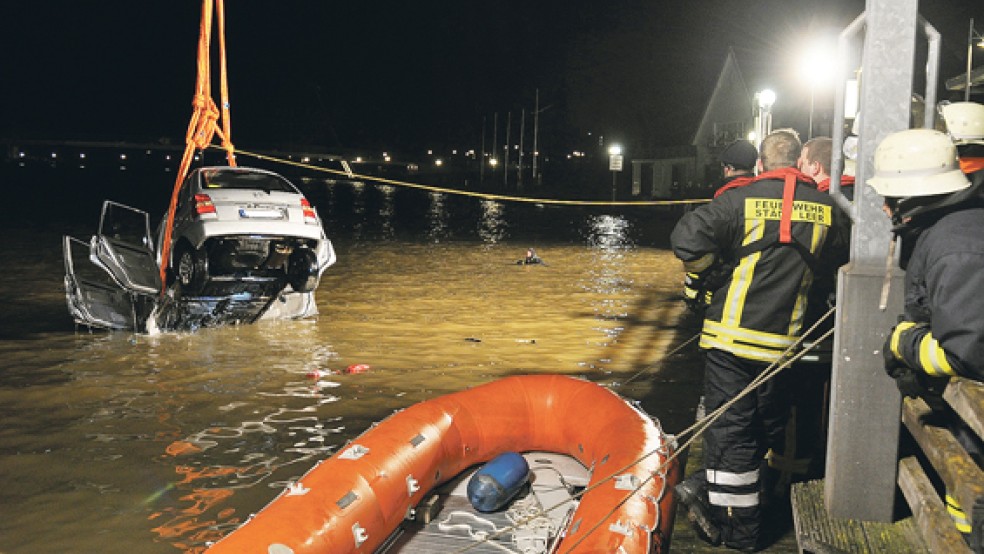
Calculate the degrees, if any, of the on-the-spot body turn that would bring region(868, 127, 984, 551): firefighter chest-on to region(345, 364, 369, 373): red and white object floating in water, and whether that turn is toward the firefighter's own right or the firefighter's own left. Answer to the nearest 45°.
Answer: approximately 45° to the firefighter's own right

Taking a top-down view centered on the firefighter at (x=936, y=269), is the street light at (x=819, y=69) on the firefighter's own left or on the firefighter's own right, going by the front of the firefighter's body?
on the firefighter's own right

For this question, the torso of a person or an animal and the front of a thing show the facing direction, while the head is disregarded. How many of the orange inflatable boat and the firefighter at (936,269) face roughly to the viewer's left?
1

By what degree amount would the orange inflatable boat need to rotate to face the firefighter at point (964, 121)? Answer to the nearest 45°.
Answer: approximately 45° to its right

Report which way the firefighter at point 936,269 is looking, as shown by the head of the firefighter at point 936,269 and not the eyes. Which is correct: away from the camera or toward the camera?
away from the camera

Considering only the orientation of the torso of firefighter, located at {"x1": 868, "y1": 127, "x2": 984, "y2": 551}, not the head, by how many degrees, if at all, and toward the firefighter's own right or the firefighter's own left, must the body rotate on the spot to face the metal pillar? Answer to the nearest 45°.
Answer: approximately 45° to the firefighter's own right

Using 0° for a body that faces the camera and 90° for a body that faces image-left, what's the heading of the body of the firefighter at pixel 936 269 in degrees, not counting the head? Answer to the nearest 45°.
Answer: approximately 90°

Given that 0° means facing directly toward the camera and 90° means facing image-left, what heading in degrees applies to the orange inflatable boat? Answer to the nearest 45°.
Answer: approximately 225°

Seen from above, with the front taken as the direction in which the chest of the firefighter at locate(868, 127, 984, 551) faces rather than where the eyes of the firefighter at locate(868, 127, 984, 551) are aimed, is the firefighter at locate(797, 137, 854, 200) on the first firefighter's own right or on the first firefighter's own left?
on the first firefighter's own right

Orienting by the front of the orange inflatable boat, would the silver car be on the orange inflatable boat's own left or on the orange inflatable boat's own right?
on the orange inflatable boat's own left

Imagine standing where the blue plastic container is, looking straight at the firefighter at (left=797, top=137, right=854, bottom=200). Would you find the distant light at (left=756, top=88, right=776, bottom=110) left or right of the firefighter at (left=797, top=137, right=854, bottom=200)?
left

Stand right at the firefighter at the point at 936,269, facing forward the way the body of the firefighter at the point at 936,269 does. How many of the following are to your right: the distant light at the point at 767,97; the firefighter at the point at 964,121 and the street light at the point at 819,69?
3
